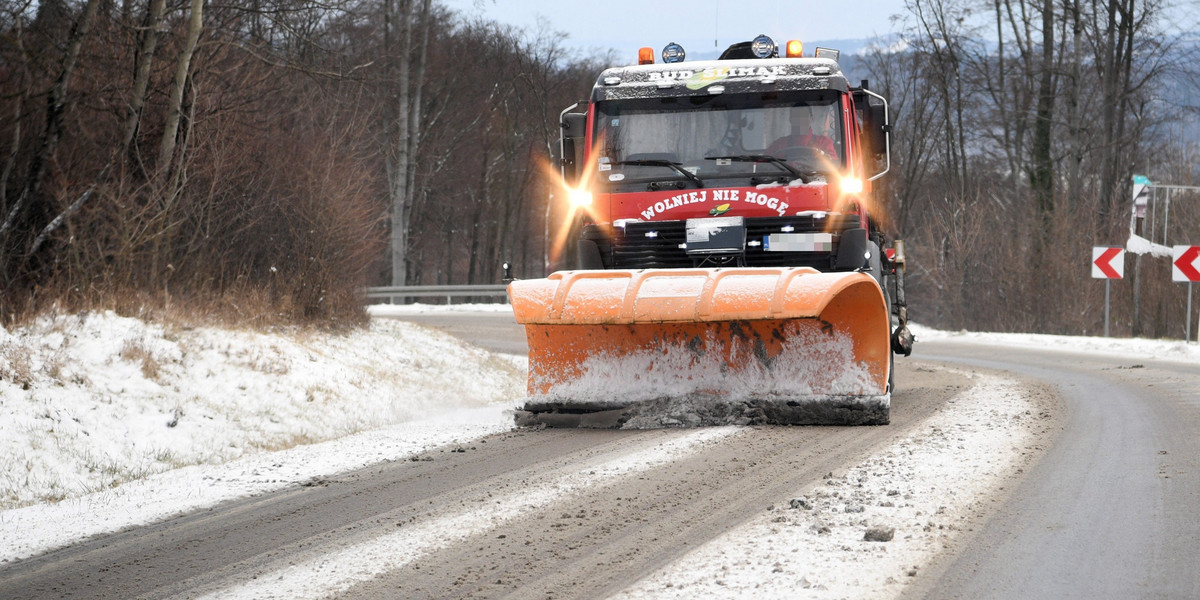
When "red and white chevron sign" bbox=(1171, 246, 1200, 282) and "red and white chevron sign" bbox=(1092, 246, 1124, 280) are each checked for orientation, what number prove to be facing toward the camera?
2

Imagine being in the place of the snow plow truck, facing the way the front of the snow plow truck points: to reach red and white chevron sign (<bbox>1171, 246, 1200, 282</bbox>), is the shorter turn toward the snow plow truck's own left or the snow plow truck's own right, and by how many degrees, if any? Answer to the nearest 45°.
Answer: approximately 135° to the snow plow truck's own left

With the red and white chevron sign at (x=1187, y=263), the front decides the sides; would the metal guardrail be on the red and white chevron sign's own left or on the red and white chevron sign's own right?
on the red and white chevron sign's own right

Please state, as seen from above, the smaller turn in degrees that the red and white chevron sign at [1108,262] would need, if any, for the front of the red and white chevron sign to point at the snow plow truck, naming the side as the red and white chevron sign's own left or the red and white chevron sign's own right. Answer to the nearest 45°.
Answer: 0° — it already faces it

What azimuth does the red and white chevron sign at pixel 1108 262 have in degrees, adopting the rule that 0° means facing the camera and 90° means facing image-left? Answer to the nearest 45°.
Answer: approximately 0°

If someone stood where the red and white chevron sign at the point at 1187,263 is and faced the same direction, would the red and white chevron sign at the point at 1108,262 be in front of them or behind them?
behind

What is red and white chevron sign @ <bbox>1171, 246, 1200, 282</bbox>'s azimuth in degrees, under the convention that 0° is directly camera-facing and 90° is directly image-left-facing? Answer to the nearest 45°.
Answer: approximately 0°

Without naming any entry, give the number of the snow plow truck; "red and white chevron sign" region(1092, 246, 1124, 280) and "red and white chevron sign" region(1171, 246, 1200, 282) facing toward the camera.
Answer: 3

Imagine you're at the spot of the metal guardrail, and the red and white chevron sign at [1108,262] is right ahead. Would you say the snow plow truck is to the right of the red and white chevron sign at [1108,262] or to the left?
right

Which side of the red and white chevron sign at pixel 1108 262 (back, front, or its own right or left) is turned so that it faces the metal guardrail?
right

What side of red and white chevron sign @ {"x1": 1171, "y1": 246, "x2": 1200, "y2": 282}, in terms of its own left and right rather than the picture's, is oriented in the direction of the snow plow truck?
front

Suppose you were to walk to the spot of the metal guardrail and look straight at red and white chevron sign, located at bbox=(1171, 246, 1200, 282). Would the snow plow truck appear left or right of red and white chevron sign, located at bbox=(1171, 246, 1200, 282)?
right
